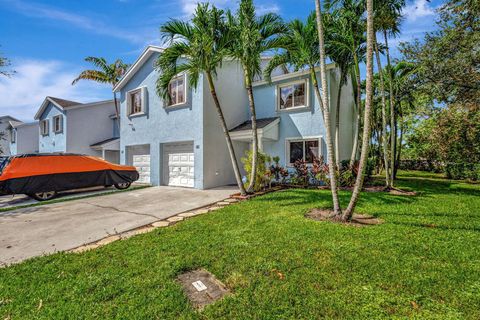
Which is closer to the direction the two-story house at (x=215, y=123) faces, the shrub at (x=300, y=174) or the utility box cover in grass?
the utility box cover in grass

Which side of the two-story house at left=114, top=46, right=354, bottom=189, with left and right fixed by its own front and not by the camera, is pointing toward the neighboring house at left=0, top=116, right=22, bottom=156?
right

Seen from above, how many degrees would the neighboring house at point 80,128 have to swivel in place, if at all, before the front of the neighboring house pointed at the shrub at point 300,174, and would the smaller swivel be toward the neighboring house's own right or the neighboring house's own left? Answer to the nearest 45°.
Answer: approximately 90° to the neighboring house's own left

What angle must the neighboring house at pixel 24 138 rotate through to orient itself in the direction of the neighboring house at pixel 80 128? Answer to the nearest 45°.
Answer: approximately 45° to its left

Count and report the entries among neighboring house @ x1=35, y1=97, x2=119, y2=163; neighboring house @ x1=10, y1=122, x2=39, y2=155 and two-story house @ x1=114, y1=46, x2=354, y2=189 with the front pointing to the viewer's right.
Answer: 0

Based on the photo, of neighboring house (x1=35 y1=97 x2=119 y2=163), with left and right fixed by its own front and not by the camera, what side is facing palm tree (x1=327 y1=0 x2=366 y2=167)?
left

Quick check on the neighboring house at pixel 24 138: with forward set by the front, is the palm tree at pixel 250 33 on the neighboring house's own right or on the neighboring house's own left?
on the neighboring house's own left

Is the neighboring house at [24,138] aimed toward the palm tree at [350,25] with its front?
no

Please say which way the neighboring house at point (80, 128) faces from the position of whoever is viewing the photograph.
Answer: facing the viewer and to the left of the viewer

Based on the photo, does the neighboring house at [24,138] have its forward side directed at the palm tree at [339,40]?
no

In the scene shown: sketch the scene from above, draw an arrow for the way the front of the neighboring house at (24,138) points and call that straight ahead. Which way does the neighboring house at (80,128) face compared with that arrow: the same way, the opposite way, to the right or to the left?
the same way

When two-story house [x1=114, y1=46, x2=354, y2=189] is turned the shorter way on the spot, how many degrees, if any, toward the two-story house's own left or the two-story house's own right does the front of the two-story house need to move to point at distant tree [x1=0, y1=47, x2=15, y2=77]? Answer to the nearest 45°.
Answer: approximately 45° to the two-story house's own right

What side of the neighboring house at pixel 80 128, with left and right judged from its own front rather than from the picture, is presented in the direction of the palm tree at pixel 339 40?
left

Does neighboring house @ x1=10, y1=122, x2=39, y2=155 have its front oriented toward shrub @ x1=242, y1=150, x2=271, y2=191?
no

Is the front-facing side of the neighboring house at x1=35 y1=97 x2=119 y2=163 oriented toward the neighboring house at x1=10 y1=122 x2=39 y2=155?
no
